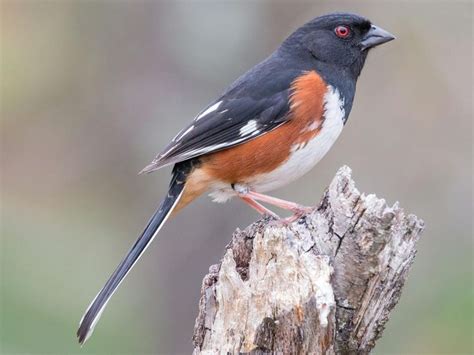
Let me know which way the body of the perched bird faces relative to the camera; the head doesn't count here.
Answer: to the viewer's right
